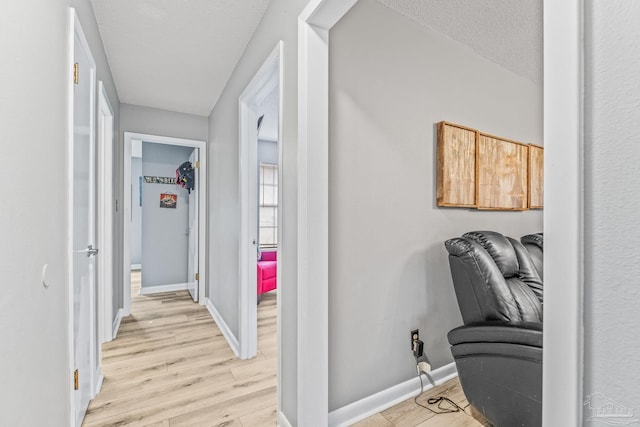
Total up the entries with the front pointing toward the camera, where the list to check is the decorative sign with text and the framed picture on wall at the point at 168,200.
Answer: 2

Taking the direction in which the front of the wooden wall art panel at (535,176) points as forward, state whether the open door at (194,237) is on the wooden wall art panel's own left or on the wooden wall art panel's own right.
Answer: on the wooden wall art panel's own right

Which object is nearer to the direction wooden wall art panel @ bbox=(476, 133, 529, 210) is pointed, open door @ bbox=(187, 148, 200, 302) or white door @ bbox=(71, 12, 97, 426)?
the white door

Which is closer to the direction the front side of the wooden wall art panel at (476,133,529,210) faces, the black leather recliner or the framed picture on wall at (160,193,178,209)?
the black leather recliner

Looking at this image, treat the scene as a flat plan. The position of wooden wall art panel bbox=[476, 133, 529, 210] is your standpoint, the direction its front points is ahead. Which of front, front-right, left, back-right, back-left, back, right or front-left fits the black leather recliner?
front-right

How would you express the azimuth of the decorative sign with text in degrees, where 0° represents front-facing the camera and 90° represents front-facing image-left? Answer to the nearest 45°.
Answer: approximately 0°
